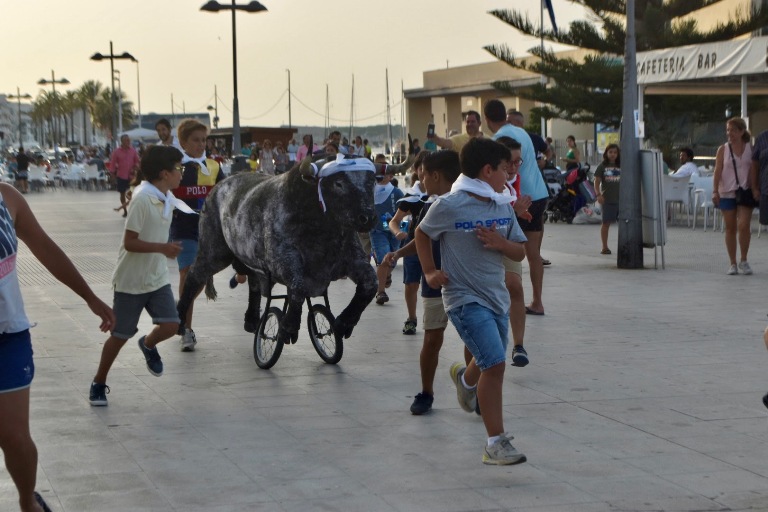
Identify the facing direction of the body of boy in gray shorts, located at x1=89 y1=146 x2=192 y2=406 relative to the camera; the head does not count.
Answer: to the viewer's right

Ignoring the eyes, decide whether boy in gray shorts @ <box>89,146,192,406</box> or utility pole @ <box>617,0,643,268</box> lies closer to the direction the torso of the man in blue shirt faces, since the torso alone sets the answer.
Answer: the boy in gray shorts

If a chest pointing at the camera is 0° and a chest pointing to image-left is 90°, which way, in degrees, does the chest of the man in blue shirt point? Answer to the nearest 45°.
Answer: approximately 90°

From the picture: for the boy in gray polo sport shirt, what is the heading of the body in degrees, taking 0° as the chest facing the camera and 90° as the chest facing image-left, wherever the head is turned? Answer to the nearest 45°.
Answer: approximately 315°

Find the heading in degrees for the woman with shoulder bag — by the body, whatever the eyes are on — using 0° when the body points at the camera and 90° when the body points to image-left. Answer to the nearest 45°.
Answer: approximately 0°

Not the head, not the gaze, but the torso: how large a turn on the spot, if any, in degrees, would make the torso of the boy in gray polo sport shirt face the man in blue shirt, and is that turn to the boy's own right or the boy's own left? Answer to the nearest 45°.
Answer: approximately 135° to the boy's own left

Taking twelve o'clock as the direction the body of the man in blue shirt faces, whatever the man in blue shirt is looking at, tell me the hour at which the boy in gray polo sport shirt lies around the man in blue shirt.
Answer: The boy in gray polo sport shirt is roughly at 9 o'clock from the man in blue shirt.

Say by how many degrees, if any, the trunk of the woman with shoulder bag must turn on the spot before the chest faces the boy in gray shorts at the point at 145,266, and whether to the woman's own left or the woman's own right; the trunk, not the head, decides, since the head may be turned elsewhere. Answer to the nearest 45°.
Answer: approximately 45° to the woman's own right
